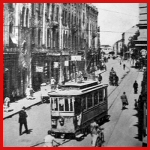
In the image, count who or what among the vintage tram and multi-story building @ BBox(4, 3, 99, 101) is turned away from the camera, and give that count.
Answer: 0

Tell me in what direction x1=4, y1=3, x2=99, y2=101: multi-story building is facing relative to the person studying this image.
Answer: facing the viewer and to the right of the viewer

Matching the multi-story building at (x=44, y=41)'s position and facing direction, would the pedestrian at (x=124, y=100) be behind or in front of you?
in front

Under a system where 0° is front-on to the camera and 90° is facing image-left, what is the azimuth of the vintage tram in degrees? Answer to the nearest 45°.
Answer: approximately 45°

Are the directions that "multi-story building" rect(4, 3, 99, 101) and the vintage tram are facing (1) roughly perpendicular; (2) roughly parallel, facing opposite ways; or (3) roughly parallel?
roughly perpendicular
